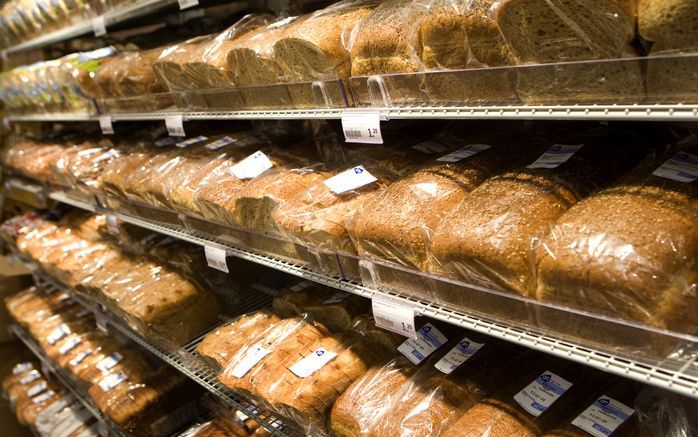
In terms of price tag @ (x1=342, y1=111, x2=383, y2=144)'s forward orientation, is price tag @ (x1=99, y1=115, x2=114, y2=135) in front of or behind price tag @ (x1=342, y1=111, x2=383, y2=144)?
behind

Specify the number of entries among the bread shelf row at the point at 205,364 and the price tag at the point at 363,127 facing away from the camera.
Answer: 0

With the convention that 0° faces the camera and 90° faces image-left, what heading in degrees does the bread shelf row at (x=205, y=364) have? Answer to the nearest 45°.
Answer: approximately 45°

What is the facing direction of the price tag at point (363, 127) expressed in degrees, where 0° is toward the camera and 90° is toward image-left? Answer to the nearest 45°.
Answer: approximately 0°

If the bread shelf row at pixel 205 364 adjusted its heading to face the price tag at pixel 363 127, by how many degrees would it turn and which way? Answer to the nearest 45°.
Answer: approximately 90° to its left

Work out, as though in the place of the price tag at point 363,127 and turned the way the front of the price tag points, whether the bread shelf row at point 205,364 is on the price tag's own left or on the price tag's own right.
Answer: on the price tag's own right

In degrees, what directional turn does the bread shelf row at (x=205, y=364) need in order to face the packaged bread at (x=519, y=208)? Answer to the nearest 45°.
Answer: approximately 90° to its left
